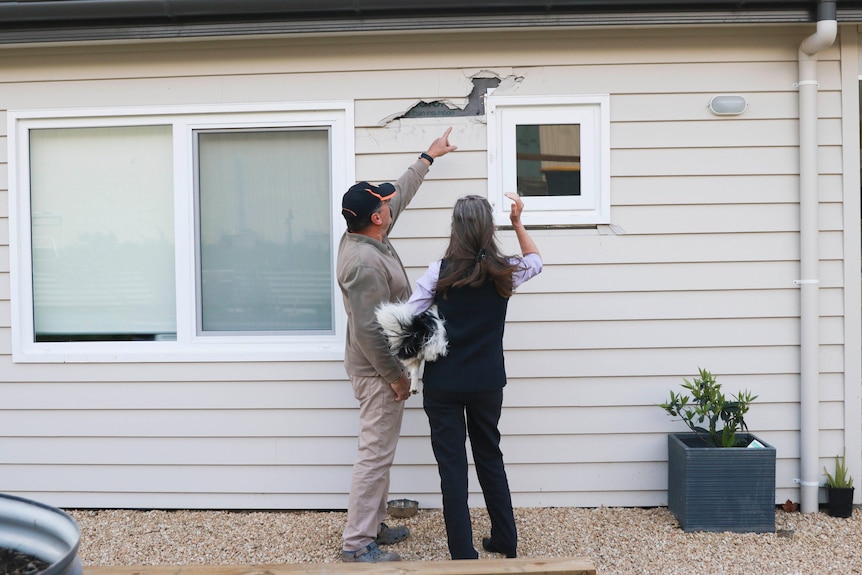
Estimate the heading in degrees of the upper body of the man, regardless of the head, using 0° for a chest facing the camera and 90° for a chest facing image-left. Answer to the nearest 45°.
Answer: approximately 270°

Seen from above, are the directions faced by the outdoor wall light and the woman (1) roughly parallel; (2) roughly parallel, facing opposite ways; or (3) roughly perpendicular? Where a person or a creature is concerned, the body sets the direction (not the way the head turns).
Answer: roughly parallel, facing opposite ways

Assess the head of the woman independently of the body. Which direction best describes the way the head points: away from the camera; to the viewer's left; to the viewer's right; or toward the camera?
away from the camera

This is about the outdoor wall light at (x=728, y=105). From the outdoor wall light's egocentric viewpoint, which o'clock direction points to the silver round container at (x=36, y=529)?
The silver round container is roughly at 1 o'clock from the outdoor wall light.

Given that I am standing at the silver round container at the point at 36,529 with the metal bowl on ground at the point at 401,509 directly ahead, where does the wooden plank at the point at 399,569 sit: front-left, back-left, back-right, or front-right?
front-right

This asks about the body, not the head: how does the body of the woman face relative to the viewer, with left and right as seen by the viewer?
facing away from the viewer

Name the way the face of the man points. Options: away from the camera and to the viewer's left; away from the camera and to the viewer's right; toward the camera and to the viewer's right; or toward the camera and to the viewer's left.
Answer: away from the camera and to the viewer's right

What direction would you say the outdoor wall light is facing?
toward the camera

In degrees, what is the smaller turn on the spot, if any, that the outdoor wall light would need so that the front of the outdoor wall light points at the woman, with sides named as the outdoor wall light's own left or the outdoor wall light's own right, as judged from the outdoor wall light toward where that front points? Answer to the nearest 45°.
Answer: approximately 45° to the outdoor wall light's own right

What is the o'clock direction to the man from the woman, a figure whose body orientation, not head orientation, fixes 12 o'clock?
The man is roughly at 10 o'clock from the woman.

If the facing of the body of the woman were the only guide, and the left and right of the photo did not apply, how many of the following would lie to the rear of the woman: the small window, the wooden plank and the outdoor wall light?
1

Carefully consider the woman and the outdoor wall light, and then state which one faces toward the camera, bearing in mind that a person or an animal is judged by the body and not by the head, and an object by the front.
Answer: the outdoor wall light

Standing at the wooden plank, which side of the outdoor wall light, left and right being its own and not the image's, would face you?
front
